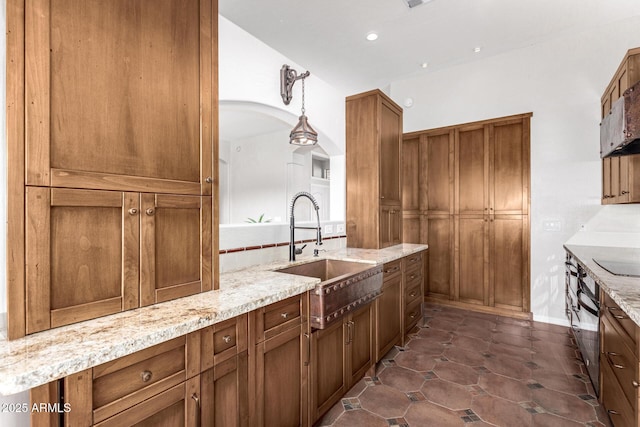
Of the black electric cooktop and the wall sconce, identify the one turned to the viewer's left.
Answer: the black electric cooktop

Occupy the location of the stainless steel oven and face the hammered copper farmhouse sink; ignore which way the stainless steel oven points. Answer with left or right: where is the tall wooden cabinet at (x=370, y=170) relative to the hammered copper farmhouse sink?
right

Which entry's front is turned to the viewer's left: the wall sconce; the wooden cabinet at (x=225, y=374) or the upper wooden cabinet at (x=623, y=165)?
the upper wooden cabinet

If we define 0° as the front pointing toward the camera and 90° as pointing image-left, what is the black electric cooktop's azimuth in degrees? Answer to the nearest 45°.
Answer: approximately 90°

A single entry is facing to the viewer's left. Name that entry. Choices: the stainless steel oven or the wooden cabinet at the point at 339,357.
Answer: the stainless steel oven

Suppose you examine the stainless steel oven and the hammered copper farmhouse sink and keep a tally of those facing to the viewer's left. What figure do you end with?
1

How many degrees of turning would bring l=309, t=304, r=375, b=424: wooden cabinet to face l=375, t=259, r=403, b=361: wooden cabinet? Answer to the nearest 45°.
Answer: approximately 90° to its left

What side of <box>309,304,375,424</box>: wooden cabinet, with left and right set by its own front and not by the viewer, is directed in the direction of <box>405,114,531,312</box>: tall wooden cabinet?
left

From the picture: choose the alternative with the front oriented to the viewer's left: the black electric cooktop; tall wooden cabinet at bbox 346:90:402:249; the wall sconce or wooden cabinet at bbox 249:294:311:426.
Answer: the black electric cooktop

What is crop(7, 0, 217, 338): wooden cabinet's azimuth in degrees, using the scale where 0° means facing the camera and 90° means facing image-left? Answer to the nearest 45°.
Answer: approximately 315°
